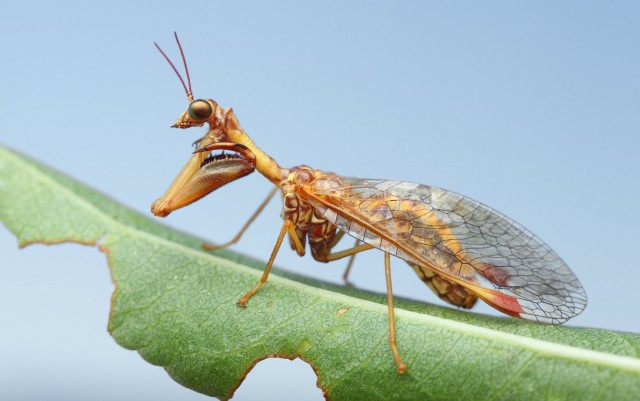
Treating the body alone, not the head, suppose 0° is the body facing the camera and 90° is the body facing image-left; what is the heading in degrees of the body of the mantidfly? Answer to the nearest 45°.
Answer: approximately 90°
